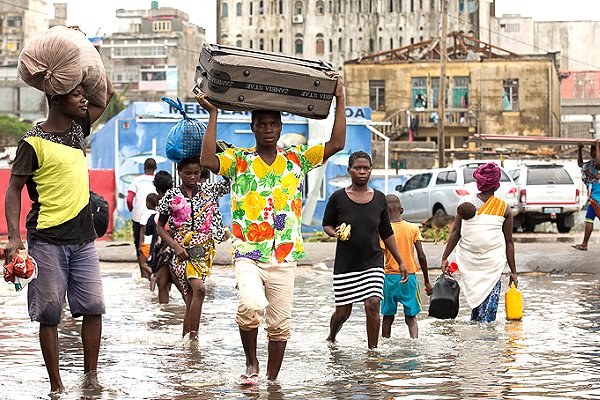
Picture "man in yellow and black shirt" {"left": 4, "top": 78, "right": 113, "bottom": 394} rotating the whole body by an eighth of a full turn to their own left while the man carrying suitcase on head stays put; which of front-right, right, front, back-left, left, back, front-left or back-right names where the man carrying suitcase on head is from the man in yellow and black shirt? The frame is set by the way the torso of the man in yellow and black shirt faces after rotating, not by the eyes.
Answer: front

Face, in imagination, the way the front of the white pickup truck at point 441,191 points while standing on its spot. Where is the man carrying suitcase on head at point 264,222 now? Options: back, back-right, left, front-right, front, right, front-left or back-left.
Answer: back-left

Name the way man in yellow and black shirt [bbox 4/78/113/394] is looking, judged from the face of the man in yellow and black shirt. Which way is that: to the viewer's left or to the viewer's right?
to the viewer's right

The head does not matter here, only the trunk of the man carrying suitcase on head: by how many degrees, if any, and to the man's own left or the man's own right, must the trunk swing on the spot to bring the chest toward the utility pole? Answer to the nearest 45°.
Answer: approximately 180°

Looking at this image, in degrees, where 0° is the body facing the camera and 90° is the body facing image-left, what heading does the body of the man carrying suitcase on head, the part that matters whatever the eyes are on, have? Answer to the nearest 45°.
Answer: approximately 0°

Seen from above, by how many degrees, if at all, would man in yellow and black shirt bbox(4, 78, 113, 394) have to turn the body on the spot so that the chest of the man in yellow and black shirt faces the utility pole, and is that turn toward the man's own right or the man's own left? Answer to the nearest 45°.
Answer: approximately 90° to the man's own left

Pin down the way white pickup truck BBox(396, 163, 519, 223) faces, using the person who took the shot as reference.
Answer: facing away from the viewer and to the left of the viewer
